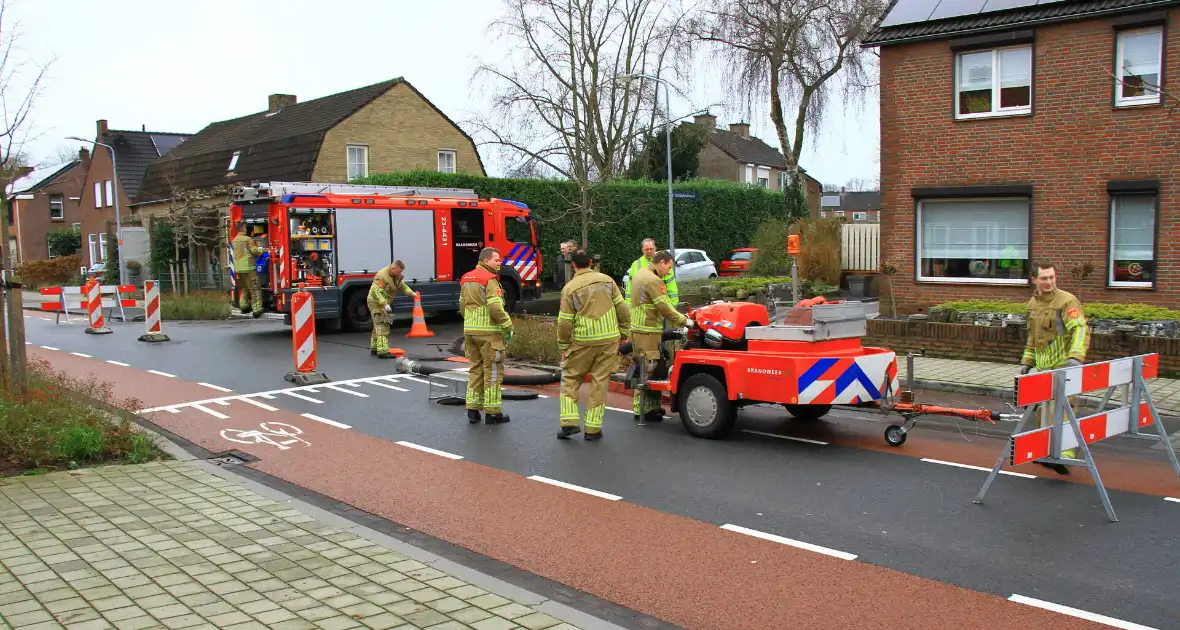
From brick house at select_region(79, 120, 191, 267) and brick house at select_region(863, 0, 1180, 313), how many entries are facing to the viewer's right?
0

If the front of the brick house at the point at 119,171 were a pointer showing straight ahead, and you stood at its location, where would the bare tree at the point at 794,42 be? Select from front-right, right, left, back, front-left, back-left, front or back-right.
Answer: left

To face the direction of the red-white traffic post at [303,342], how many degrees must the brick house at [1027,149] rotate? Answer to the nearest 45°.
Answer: approximately 45° to its right

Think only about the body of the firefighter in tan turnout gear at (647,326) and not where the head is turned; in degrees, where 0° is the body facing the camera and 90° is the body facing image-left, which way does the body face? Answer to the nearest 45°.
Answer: approximately 270°

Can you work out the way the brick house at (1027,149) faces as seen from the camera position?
facing the viewer

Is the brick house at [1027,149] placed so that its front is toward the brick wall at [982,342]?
yes

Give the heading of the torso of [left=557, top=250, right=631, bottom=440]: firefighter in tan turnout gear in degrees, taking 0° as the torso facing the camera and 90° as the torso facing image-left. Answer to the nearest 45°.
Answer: approximately 180°

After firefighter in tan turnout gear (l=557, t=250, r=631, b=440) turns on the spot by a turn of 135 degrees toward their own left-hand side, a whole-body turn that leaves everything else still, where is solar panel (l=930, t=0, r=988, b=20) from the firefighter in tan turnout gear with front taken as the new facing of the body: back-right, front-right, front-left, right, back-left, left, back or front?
back

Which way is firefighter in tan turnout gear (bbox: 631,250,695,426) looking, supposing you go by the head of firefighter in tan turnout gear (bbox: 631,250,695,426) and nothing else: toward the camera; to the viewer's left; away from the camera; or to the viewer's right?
to the viewer's right

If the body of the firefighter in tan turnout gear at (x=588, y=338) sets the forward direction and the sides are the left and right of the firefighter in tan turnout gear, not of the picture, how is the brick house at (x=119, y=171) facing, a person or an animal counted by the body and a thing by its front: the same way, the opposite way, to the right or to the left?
the opposite way

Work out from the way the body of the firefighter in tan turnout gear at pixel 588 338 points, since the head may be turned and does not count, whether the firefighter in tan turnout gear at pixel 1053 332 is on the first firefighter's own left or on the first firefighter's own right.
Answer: on the first firefighter's own right
